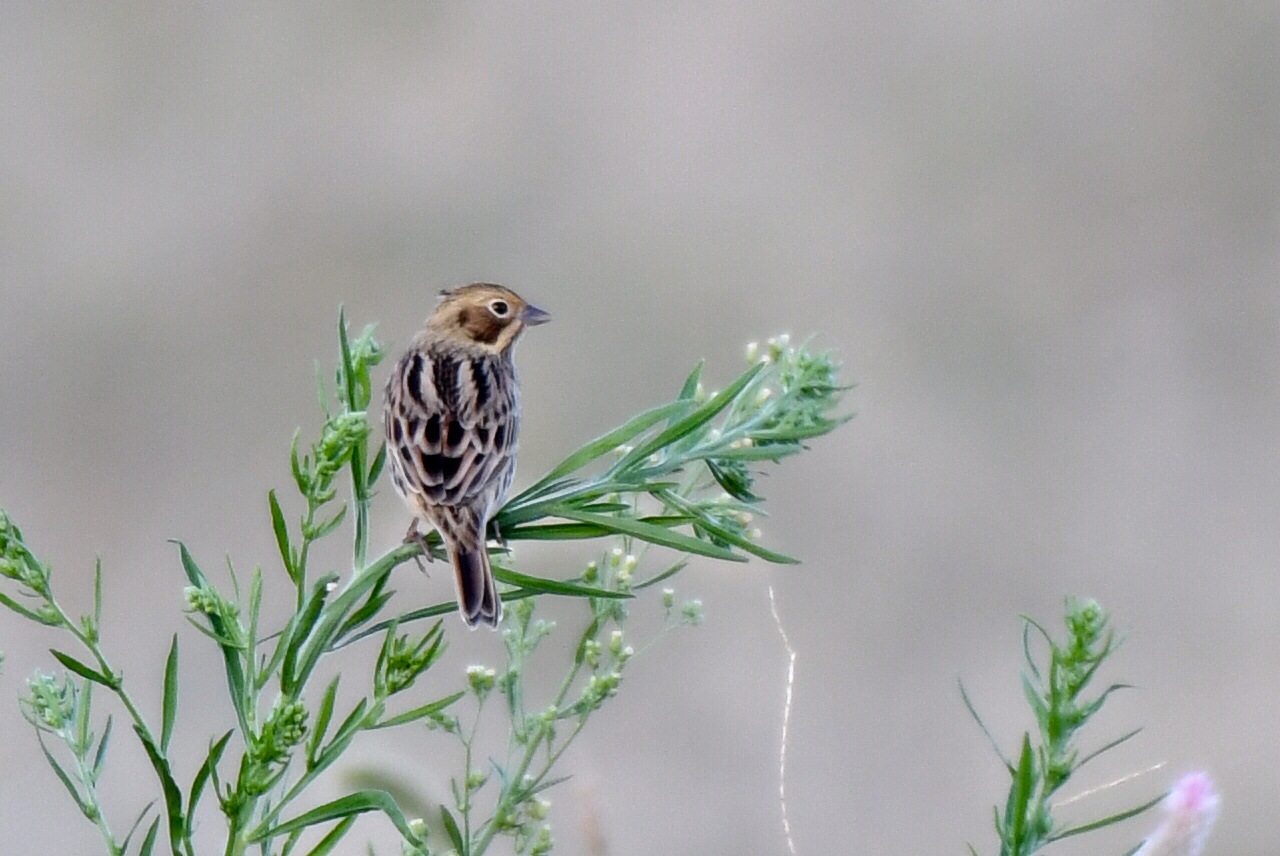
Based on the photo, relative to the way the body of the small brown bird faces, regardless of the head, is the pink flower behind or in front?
behind

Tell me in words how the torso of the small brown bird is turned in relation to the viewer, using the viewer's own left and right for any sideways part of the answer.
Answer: facing away from the viewer
